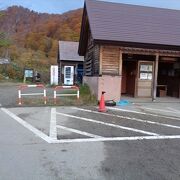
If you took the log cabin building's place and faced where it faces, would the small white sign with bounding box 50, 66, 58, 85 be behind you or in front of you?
behind

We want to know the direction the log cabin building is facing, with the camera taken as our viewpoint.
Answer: facing the viewer
